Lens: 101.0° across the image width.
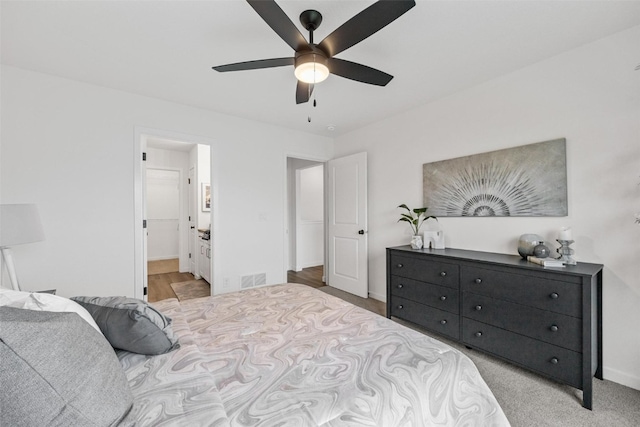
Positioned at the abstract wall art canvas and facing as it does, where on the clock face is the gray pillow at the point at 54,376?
The gray pillow is roughly at 11 o'clock from the abstract wall art canvas.

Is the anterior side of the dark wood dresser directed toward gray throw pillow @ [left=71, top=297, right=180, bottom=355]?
yes

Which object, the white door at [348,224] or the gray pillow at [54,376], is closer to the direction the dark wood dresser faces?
the gray pillow

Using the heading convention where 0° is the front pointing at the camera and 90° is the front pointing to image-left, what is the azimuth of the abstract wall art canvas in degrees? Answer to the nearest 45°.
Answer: approximately 45°

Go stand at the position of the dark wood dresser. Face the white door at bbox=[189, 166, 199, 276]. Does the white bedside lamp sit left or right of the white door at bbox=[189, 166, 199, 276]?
left

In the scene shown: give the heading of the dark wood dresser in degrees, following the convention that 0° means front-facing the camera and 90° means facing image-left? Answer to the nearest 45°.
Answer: approximately 45°
